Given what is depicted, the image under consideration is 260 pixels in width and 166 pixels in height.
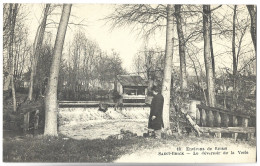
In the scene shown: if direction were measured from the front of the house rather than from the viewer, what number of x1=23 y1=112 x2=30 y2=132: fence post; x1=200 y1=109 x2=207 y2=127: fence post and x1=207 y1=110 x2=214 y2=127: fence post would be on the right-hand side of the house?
1

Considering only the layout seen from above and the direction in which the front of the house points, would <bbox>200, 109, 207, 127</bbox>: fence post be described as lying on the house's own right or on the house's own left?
on the house's own left

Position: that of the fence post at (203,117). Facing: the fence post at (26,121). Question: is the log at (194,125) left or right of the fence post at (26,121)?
left

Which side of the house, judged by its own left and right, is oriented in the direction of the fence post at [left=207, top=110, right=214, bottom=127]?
front

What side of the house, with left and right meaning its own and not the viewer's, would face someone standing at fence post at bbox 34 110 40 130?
front

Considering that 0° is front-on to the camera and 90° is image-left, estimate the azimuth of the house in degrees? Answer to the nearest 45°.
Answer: approximately 0°
